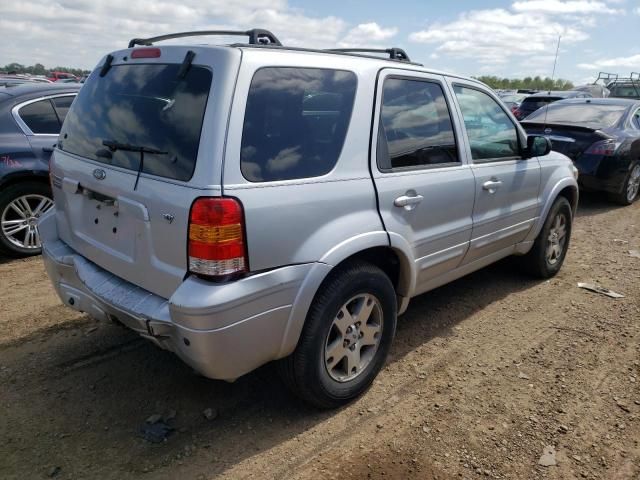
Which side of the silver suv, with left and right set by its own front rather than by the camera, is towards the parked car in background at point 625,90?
front

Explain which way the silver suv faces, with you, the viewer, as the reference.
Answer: facing away from the viewer and to the right of the viewer

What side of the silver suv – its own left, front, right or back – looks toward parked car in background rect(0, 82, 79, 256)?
left

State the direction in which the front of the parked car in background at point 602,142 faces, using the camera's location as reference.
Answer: facing away from the viewer and to the right of the viewer

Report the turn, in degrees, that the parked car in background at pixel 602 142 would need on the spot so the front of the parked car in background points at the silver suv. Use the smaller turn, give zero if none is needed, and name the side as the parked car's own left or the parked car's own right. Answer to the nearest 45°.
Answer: approximately 135° to the parked car's own right

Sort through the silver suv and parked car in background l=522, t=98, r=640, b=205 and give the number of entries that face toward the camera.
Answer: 0

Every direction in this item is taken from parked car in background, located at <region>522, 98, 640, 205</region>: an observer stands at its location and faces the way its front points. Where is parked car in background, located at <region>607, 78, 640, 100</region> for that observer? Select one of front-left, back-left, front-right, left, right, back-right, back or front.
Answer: front-left

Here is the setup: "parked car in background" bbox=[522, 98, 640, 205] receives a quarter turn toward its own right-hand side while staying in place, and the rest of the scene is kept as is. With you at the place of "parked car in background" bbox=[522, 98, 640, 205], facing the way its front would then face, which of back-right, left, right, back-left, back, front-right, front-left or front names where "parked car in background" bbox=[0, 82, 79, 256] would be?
right

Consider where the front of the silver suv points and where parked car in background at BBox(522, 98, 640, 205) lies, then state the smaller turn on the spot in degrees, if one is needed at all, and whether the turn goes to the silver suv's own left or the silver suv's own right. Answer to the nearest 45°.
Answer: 0° — it already faces it
